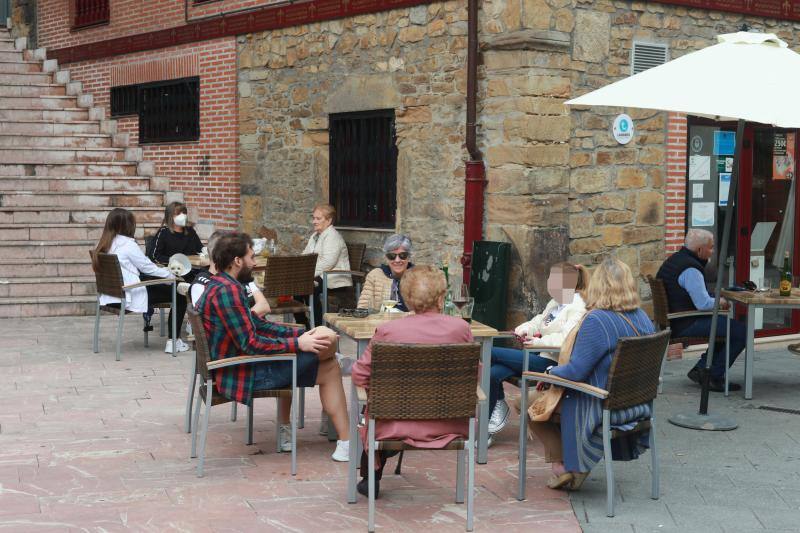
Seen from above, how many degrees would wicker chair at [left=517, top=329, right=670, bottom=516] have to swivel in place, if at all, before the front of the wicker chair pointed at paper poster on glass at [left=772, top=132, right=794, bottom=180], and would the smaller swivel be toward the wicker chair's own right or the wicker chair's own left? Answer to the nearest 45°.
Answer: approximately 45° to the wicker chair's own right

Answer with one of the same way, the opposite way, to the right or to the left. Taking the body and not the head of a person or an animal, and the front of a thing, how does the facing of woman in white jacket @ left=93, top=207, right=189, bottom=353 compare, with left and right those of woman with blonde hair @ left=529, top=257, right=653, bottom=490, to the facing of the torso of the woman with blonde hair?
to the right

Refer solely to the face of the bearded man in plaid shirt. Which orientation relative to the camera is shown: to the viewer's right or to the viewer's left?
to the viewer's right

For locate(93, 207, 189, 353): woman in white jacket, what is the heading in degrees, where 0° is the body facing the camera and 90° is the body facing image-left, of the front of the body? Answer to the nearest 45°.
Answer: approximately 270°

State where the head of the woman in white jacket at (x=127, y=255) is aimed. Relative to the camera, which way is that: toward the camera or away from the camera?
away from the camera

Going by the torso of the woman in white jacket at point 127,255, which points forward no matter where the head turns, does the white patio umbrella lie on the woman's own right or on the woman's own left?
on the woman's own right

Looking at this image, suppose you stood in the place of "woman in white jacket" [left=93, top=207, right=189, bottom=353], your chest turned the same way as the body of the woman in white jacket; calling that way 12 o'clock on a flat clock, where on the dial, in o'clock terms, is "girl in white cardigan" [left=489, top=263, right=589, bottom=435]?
The girl in white cardigan is roughly at 2 o'clock from the woman in white jacket.

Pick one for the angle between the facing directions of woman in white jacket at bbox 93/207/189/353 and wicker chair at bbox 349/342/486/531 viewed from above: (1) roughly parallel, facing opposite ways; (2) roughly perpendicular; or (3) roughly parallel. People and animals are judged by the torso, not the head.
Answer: roughly perpendicular

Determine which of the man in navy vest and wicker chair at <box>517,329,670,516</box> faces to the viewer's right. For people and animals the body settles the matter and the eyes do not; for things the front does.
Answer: the man in navy vest

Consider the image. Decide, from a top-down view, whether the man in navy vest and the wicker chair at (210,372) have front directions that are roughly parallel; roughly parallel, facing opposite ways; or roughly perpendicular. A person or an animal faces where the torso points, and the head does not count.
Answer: roughly parallel

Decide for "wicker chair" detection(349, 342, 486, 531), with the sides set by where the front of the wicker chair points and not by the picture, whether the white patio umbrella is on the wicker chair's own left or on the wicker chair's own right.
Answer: on the wicker chair's own right

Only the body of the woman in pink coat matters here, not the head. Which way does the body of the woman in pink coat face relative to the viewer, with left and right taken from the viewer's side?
facing away from the viewer

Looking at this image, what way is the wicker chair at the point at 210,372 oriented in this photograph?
to the viewer's right

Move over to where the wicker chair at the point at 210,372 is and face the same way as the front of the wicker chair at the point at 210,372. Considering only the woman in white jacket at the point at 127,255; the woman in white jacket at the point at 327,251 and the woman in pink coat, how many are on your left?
2

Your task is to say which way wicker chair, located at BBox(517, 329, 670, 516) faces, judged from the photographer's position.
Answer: facing away from the viewer and to the left of the viewer

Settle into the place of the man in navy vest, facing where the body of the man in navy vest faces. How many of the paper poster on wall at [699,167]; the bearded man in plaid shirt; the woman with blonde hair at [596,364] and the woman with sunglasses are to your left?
1

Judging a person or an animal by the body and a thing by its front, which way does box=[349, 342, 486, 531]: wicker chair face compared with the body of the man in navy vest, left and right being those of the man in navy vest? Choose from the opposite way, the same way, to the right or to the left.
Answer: to the left

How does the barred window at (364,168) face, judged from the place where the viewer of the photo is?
facing the viewer and to the left of the viewer

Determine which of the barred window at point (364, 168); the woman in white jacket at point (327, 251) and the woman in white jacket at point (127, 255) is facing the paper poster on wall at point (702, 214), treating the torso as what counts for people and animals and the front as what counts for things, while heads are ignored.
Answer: the woman in white jacket at point (127, 255)

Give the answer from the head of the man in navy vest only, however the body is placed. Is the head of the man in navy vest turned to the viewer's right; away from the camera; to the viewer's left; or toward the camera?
to the viewer's right
